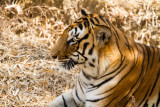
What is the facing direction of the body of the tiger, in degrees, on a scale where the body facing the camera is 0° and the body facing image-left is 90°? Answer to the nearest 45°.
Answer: approximately 90°
